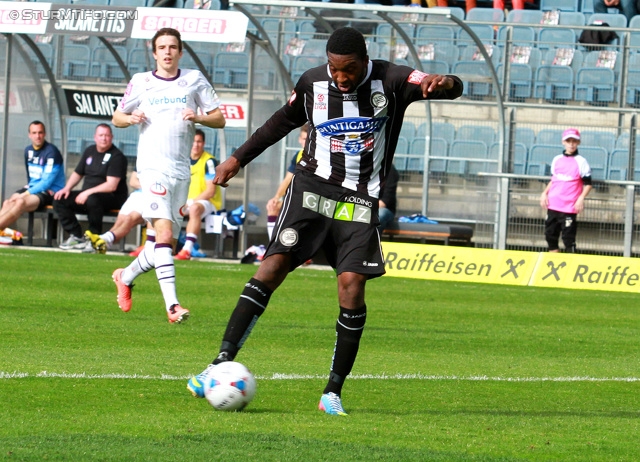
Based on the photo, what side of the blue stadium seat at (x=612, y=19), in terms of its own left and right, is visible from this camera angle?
front

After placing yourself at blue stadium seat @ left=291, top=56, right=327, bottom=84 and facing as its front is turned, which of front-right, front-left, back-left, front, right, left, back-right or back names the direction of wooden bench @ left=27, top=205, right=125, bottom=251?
right

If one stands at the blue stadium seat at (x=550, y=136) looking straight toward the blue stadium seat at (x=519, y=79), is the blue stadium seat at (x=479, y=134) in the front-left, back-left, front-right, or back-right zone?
front-left

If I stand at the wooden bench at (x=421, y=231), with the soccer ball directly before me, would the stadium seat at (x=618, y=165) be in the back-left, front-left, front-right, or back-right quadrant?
back-left

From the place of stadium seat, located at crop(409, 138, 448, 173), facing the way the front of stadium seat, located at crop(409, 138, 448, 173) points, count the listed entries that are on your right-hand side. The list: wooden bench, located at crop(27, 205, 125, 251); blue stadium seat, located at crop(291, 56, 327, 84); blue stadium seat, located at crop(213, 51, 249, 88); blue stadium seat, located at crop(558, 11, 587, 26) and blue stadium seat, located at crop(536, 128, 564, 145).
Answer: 3

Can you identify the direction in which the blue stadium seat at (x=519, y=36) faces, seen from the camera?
facing the viewer

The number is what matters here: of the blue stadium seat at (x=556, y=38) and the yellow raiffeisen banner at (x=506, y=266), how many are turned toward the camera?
2

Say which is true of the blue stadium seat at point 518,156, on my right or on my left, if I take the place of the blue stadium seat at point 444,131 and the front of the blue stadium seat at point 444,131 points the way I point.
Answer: on my left

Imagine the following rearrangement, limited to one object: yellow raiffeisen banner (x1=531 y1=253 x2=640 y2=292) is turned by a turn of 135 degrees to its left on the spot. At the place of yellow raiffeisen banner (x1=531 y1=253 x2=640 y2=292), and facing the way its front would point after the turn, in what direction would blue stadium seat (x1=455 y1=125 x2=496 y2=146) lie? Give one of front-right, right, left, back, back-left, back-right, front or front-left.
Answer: left
